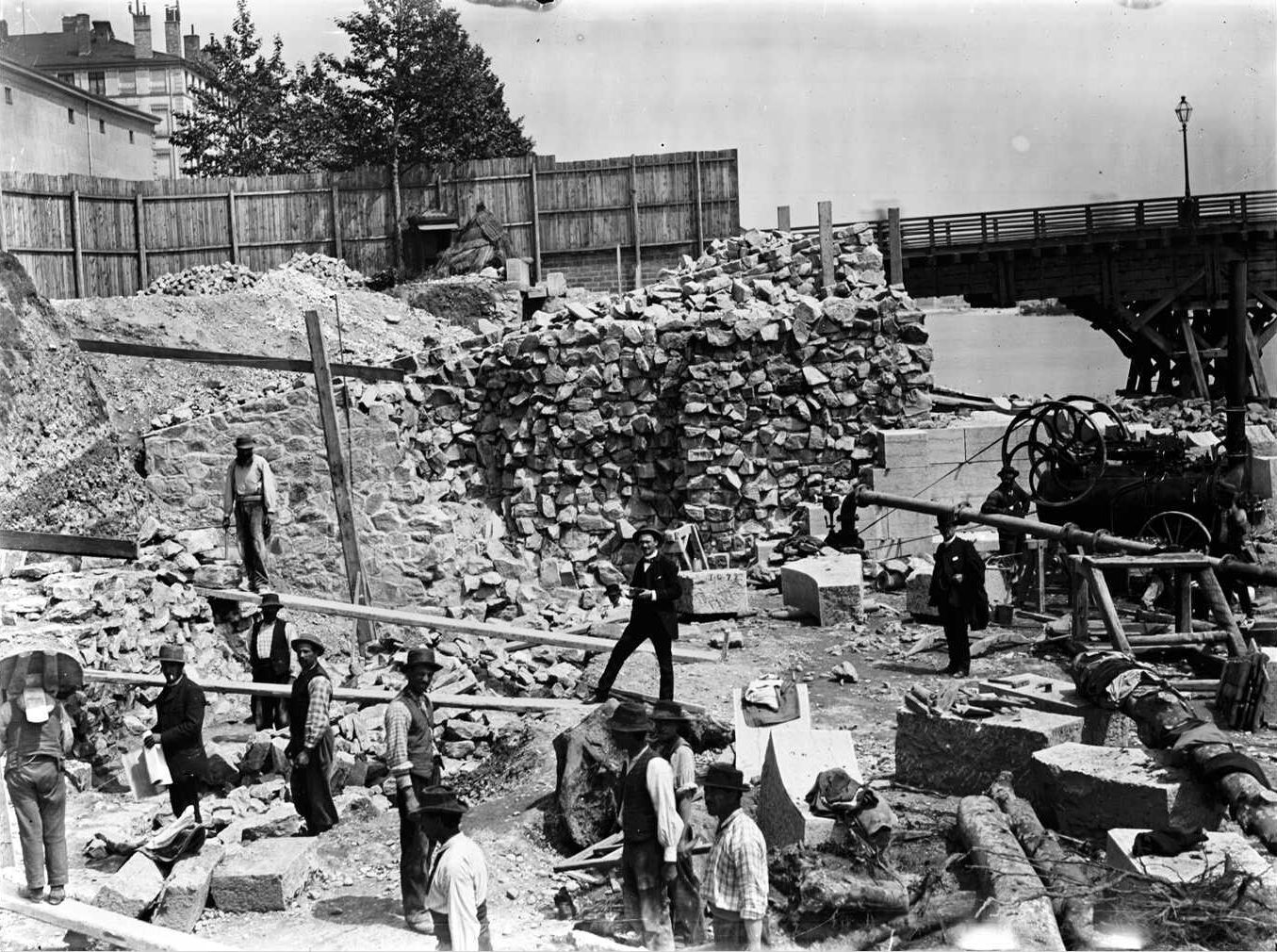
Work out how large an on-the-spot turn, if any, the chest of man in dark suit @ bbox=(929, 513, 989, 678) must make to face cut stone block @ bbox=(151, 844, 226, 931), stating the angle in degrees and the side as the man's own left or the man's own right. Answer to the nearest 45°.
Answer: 0° — they already face it
